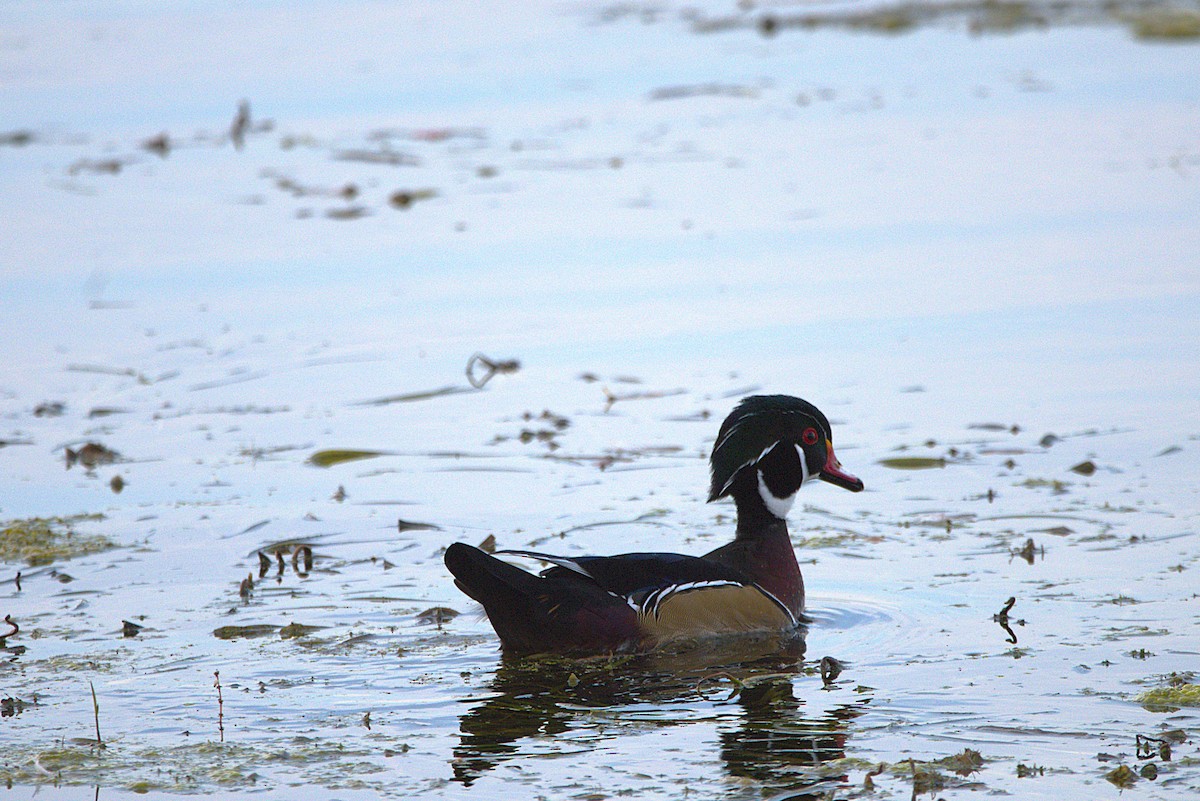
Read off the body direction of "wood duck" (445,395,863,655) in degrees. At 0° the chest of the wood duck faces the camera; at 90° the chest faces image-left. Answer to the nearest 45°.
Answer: approximately 270°

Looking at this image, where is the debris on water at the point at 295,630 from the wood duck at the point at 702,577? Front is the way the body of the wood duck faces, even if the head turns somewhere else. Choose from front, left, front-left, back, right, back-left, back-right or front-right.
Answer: back

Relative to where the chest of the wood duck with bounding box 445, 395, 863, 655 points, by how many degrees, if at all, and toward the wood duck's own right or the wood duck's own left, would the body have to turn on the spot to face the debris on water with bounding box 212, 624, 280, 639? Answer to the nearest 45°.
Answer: approximately 180°

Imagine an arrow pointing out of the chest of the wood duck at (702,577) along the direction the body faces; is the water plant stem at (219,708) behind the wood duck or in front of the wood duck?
behind

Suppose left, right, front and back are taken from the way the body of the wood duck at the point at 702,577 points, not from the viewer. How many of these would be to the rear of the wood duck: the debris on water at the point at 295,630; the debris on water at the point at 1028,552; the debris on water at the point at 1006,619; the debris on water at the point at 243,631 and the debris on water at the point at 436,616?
3
